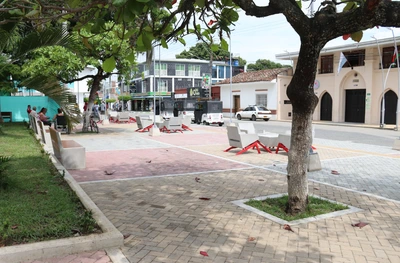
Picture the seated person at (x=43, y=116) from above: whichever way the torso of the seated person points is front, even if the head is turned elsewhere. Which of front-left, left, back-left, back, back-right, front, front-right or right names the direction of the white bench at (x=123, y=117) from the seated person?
front-left

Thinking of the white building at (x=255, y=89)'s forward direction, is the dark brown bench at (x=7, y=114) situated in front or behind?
in front

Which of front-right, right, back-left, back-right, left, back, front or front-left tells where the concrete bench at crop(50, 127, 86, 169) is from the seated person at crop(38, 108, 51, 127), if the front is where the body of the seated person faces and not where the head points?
right

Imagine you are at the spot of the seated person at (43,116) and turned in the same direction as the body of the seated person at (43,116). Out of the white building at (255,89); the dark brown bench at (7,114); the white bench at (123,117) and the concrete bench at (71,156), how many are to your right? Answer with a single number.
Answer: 1

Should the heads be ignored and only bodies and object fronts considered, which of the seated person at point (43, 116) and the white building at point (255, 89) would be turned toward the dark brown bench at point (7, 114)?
the white building

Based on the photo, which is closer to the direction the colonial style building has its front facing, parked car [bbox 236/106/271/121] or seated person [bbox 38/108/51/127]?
the seated person

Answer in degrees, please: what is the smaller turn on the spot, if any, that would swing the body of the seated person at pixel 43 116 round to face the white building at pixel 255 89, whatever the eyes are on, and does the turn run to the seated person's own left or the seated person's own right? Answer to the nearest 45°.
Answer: approximately 45° to the seated person's own left

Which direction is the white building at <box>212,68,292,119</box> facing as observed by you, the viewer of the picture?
facing the viewer and to the left of the viewer

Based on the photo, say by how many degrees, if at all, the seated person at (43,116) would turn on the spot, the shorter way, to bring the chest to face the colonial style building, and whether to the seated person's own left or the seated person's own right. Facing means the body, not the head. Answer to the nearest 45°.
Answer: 0° — they already face it

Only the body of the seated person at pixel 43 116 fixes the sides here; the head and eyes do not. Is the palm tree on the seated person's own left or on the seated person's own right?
on the seated person's own right

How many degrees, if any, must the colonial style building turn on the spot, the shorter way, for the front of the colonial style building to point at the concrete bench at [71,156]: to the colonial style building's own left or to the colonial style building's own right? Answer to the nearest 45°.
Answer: approximately 45° to the colonial style building's own left

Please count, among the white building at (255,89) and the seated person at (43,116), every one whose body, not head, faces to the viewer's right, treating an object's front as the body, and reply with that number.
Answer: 1

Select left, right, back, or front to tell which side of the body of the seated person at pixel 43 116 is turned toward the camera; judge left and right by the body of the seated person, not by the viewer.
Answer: right
